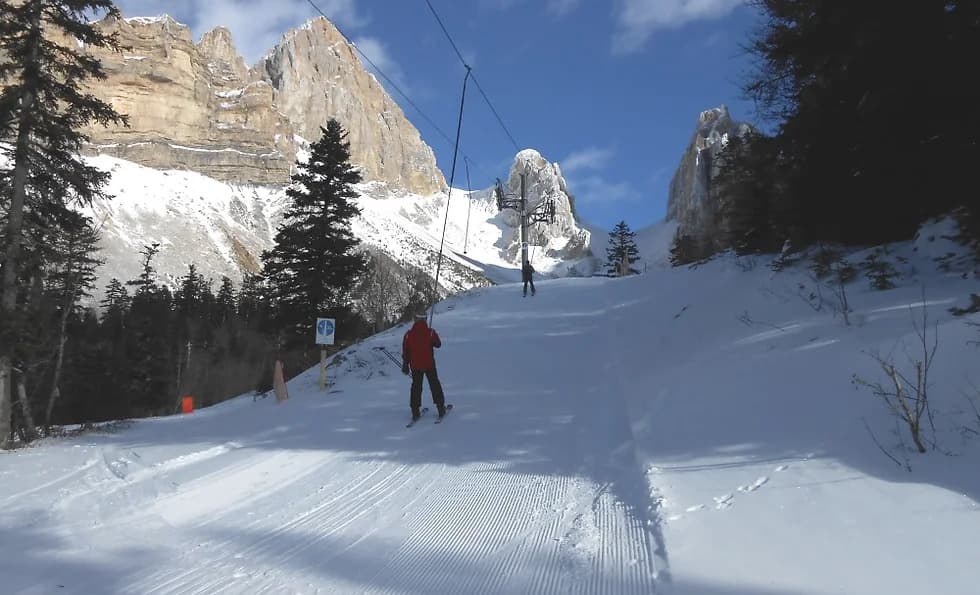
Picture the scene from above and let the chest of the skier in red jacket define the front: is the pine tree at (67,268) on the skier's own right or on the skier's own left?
on the skier's own left

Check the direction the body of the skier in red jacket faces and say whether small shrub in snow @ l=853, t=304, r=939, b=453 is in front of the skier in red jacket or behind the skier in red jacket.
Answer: behind

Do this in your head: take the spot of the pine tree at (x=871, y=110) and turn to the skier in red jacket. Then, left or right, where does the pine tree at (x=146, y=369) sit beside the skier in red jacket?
right

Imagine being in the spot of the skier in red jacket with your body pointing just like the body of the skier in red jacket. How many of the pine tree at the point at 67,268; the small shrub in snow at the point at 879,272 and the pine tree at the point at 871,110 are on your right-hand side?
2

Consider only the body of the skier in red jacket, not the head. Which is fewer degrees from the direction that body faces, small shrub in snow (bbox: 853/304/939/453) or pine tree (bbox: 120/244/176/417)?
the pine tree

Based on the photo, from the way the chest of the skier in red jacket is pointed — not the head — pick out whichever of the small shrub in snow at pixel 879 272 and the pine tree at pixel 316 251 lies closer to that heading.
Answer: the pine tree

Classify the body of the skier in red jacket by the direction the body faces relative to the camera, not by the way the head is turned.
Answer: away from the camera

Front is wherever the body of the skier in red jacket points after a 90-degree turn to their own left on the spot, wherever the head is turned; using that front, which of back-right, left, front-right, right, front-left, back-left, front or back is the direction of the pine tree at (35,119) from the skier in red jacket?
front

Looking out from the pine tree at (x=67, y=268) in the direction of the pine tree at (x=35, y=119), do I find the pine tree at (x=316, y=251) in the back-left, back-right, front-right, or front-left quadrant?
back-left

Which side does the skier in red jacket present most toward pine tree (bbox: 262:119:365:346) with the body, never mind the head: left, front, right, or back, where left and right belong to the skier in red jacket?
front

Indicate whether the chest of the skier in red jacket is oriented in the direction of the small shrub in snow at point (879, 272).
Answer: no

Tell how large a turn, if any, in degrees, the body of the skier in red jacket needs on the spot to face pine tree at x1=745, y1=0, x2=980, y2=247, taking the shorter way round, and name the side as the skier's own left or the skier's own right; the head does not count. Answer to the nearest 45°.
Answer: approximately 90° to the skier's own right
